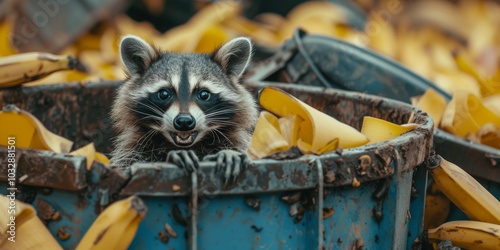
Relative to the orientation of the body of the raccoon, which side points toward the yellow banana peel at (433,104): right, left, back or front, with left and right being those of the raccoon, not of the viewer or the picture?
left

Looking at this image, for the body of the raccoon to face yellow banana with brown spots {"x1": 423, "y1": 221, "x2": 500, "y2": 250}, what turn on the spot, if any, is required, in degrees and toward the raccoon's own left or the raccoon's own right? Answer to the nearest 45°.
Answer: approximately 45° to the raccoon's own left

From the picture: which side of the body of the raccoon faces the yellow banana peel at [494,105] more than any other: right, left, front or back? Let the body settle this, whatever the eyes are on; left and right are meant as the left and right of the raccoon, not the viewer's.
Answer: left

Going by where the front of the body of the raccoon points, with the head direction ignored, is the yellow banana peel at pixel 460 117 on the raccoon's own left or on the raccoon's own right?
on the raccoon's own left

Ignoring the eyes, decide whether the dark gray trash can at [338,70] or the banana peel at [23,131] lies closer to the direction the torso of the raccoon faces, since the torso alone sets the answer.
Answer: the banana peel

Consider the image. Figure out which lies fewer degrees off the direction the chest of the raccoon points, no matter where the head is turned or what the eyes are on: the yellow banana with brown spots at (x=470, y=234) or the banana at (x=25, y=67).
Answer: the yellow banana with brown spots

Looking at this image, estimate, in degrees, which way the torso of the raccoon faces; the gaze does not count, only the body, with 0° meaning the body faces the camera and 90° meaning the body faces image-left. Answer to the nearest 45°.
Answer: approximately 0°

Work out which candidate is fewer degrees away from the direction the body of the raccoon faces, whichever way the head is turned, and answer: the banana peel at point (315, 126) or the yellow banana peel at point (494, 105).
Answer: the banana peel

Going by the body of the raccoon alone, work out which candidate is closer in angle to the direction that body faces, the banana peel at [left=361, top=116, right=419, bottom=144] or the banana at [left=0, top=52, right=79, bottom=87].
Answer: the banana peel

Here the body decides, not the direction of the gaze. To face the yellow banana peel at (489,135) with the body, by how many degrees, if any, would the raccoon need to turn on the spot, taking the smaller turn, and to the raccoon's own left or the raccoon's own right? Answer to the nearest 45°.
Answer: approximately 90° to the raccoon's own left

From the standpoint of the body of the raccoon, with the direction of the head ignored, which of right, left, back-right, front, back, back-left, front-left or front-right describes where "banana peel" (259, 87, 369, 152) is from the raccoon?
front-left

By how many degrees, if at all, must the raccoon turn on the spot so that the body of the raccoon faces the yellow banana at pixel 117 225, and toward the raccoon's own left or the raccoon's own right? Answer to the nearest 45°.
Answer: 0° — it already faces it
